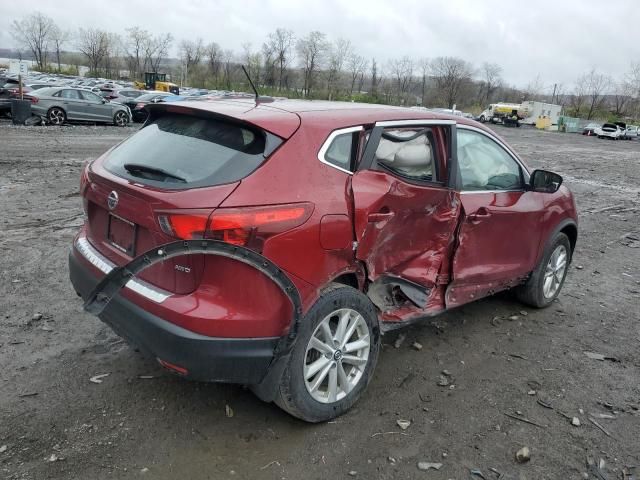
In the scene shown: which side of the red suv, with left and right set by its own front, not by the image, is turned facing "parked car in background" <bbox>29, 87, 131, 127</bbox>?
left

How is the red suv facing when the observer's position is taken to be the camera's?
facing away from the viewer and to the right of the viewer
